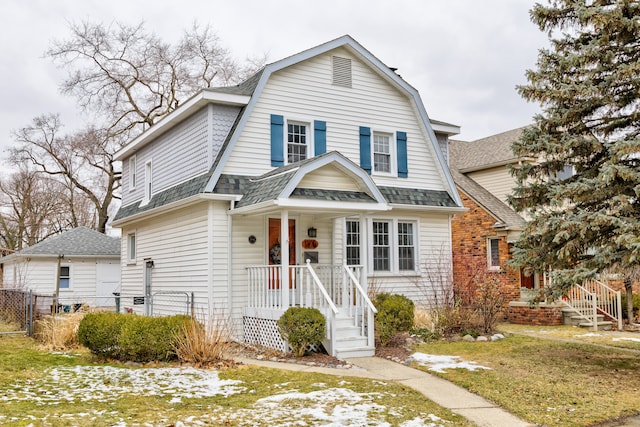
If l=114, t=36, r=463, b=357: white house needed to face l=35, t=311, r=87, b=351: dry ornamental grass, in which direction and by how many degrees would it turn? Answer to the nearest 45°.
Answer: approximately 90° to its right

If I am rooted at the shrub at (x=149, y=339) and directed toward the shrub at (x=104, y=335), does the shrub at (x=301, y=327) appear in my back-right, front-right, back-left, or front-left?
back-right

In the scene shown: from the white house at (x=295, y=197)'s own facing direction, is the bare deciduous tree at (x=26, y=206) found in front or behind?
behind

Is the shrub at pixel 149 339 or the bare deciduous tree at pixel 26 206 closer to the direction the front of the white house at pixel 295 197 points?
the shrub

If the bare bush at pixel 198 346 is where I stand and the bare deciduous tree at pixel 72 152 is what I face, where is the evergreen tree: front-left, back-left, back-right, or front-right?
back-right

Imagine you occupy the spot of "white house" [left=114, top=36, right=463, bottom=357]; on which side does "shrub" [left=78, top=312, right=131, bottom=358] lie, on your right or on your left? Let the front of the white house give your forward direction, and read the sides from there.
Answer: on your right

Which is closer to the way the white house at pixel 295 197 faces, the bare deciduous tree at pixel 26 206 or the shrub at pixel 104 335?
the shrub

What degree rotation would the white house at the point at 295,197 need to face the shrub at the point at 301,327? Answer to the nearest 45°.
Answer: approximately 45° to its right

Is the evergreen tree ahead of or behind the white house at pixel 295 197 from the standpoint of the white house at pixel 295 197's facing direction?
ahead

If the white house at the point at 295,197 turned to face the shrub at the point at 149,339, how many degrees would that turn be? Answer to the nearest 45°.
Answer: approximately 90° to its right

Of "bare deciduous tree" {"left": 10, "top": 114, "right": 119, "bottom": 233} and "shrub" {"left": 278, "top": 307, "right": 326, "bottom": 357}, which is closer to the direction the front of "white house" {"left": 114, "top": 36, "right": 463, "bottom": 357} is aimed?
the shrub

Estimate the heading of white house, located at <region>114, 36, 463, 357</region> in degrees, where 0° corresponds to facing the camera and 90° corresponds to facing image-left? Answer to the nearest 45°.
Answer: approximately 315°
